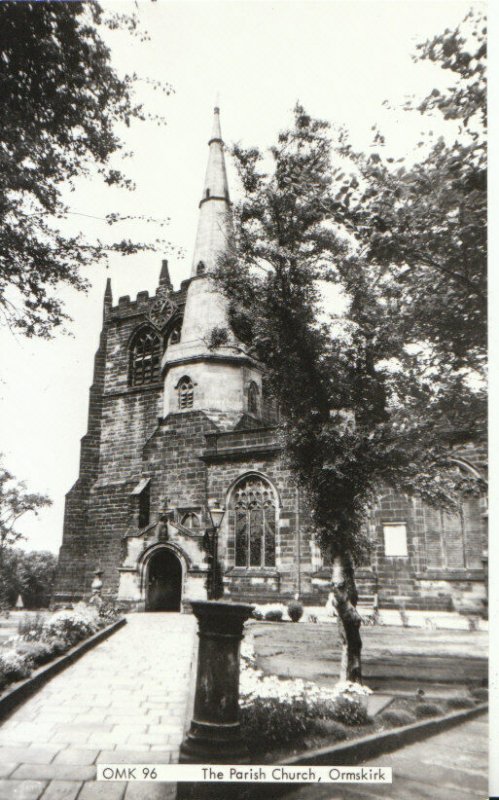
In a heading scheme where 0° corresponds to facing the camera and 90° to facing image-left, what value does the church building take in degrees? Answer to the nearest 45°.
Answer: approximately 0°

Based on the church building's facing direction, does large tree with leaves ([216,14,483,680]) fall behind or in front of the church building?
in front

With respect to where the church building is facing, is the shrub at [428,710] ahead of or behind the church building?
ahead

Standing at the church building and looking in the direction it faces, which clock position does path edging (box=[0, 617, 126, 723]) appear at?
The path edging is roughly at 12 o'clock from the church building.

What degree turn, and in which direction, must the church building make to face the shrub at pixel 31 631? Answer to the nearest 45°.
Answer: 0° — it already faces it

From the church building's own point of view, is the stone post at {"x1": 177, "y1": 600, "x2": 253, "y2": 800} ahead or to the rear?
ahead
